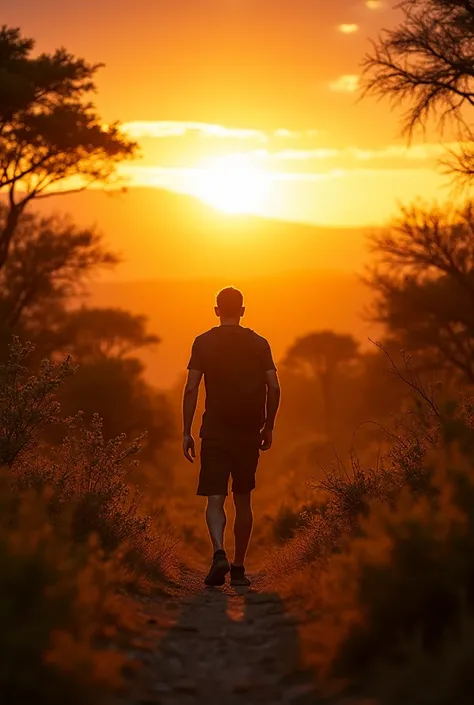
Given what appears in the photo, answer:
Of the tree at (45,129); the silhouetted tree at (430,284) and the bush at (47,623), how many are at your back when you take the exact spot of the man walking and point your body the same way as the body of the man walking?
1

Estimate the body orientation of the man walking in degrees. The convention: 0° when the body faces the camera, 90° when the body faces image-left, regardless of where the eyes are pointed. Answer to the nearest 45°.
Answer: approximately 180°

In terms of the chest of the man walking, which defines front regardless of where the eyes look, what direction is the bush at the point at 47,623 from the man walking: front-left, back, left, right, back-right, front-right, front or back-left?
back

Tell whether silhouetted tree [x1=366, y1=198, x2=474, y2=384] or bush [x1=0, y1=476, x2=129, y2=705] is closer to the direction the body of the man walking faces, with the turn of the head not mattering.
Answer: the silhouetted tree

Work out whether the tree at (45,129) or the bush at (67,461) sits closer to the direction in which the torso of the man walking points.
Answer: the tree

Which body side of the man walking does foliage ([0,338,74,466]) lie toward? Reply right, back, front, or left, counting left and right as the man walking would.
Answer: left

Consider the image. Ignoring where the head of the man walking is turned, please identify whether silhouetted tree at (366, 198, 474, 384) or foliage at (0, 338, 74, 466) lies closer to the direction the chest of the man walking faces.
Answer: the silhouetted tree

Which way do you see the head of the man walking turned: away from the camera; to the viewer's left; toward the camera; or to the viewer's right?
away from the camera
